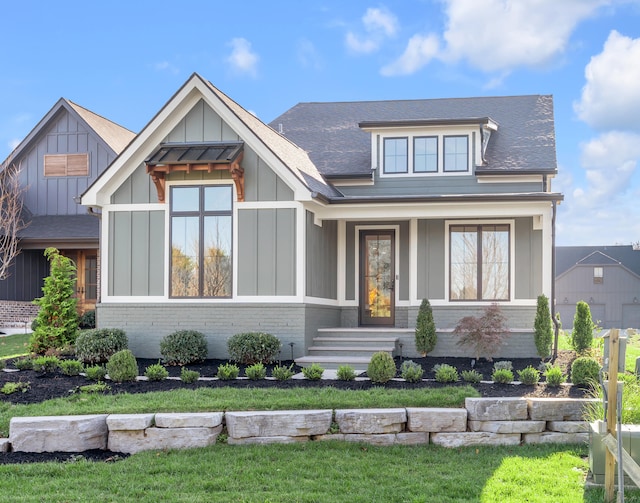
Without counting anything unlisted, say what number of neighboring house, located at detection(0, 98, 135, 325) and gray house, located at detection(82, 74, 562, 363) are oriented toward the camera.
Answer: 2

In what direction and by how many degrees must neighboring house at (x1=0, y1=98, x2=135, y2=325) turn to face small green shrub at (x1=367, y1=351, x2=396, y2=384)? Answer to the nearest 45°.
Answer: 0° — it already faces it

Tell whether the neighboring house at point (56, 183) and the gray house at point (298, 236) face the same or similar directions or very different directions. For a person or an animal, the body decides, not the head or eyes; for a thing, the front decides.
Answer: same or similar directions

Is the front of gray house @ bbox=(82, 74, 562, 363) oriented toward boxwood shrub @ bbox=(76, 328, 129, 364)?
no

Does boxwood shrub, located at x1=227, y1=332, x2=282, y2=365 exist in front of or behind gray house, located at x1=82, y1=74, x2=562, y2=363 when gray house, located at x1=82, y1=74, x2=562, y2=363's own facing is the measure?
in front

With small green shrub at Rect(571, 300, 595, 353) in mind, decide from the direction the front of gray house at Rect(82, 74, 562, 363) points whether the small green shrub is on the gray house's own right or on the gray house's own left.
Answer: on the gray house's own left

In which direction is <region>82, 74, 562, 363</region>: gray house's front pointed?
toward the camera

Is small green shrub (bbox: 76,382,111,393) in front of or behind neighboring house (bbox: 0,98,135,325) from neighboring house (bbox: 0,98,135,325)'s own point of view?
in front

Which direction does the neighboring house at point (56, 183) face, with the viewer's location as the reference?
facing the viewer
